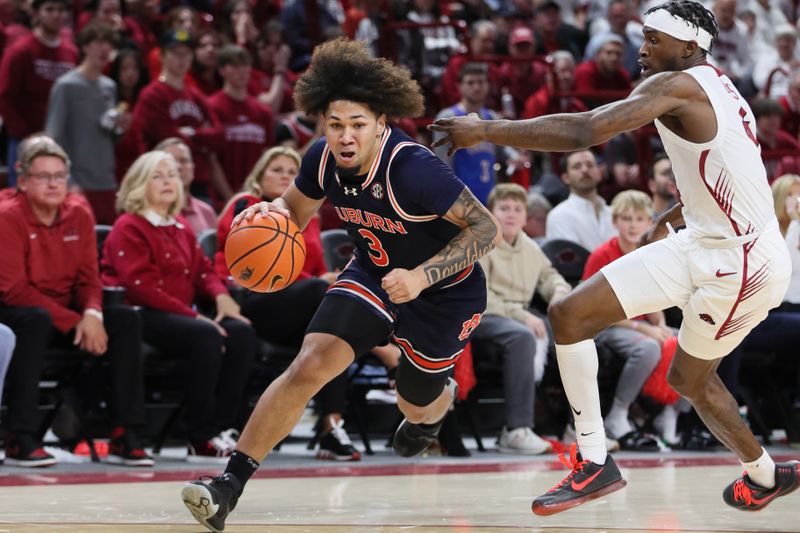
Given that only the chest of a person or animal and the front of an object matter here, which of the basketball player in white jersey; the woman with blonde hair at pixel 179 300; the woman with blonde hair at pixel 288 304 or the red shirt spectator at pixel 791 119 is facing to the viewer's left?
the basketball player in white jersey

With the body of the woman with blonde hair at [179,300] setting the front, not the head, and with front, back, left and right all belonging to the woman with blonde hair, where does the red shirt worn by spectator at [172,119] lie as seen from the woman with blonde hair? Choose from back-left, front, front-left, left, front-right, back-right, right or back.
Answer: back-left

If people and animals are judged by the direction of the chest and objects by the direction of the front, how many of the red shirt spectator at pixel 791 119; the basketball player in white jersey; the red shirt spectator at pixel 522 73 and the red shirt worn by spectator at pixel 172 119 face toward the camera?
3

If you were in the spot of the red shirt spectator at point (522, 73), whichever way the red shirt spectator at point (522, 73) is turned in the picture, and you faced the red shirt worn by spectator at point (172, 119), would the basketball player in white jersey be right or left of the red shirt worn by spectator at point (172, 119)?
left

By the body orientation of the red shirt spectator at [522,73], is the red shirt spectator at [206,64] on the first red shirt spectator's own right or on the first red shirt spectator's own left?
on the first red shirt spectator's own right

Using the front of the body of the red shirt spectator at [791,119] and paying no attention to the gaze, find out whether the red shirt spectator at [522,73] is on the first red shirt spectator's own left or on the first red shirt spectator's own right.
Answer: on the first red shirt spectator's own right

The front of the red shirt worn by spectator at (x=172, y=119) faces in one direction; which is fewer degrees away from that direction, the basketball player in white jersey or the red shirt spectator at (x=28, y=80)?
the basketball player in white jersey

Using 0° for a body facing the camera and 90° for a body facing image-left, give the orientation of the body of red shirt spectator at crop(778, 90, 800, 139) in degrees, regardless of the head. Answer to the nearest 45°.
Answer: approximately 0°

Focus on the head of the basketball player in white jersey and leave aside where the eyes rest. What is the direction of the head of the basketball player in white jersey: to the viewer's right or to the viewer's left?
to the viewer's left

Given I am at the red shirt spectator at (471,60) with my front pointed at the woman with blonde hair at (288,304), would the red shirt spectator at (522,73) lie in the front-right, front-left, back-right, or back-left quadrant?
back-left

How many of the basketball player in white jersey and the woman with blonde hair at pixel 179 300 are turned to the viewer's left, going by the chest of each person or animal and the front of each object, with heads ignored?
1

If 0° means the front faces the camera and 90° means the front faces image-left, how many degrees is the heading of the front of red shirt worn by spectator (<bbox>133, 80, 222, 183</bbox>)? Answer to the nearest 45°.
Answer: approximately 0°
